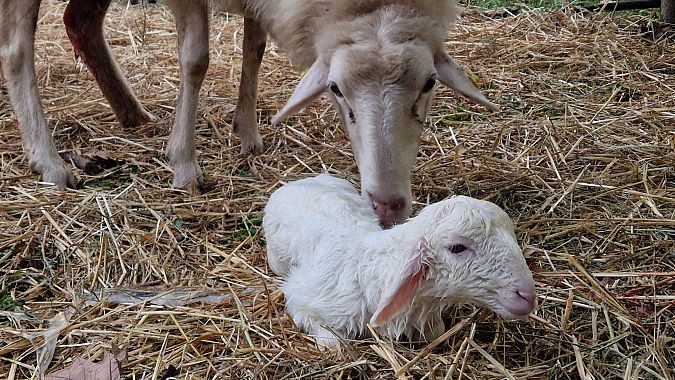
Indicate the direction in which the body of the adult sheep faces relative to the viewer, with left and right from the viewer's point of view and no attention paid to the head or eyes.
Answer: facing the viewer and to the right of the viewer

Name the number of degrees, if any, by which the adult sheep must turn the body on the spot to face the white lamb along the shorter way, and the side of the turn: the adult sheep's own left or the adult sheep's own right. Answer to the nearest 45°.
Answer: approximately 45° to the adult sheep's own right
